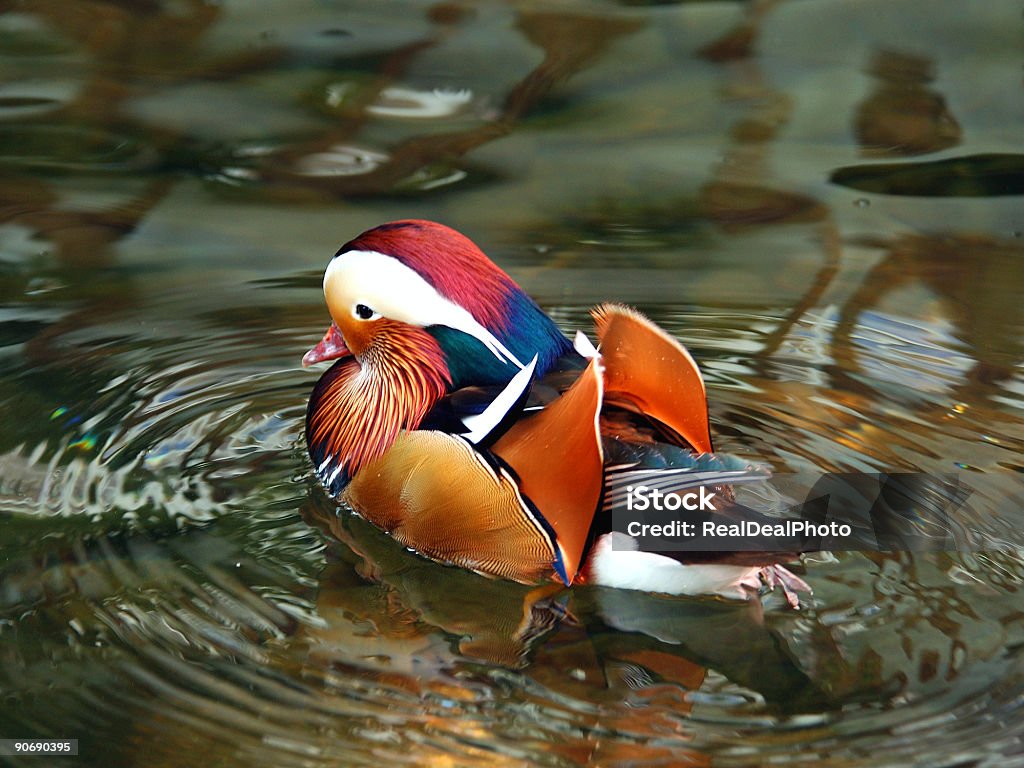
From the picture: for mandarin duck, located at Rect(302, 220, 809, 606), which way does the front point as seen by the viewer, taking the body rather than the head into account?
to the viewer's left
